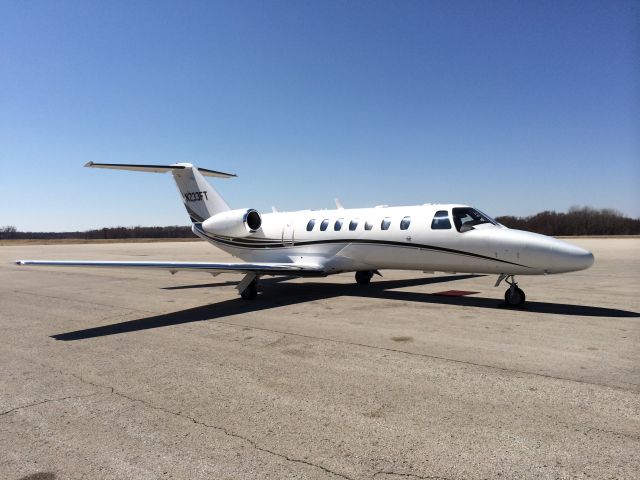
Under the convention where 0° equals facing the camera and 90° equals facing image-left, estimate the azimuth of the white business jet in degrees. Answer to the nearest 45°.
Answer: approximately 315°
